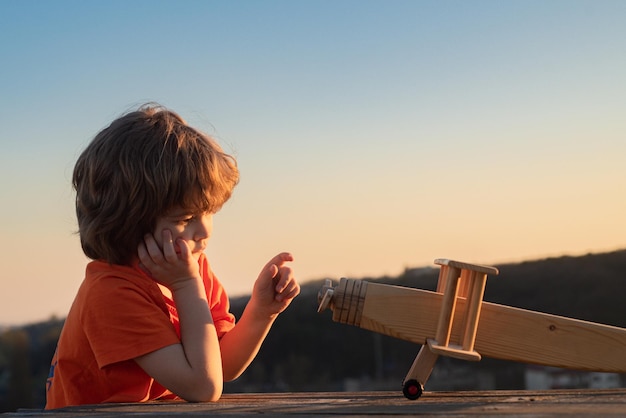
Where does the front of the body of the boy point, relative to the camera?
to the viewer's right

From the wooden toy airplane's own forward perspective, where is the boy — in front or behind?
in front

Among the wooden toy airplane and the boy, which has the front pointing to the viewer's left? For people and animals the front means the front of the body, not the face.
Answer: the wooden toy airplane

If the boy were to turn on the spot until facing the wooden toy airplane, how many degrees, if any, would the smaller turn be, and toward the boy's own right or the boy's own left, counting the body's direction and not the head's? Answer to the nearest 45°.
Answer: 0° — they already face it

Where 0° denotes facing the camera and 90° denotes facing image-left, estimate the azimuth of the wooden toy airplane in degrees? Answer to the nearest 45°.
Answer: approximately 90°

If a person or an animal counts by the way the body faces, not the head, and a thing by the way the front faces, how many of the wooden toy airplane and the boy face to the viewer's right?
1

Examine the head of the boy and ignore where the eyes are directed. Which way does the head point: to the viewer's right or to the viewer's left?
to the viewer's right
